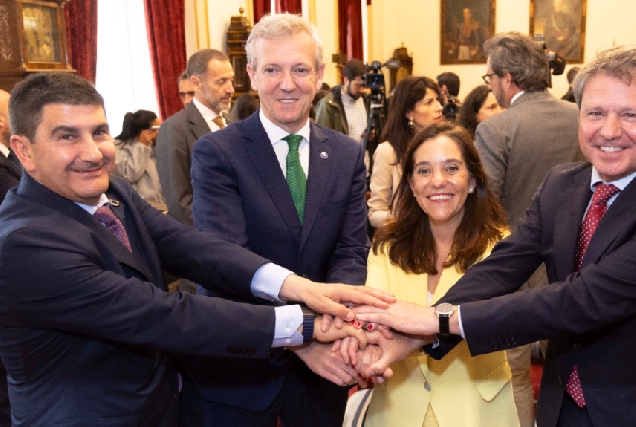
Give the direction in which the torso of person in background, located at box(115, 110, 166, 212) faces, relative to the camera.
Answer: to the viewer's right

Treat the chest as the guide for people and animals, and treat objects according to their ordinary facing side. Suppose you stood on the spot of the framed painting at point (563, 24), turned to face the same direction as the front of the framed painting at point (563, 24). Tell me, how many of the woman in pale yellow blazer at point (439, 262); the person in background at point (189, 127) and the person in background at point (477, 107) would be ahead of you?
3

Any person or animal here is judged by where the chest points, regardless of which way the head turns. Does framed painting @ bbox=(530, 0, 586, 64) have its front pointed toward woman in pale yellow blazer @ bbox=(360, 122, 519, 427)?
yes

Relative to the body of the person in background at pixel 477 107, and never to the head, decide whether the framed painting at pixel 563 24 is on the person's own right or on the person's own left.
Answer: on the person's own left

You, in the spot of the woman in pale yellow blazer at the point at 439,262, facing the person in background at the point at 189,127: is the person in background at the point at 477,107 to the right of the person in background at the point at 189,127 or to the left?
right

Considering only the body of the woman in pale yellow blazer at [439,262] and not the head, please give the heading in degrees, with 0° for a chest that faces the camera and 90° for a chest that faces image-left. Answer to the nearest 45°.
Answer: approximately 0°

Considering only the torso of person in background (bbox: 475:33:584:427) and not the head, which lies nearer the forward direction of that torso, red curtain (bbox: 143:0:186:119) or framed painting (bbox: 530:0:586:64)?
the red curtain
